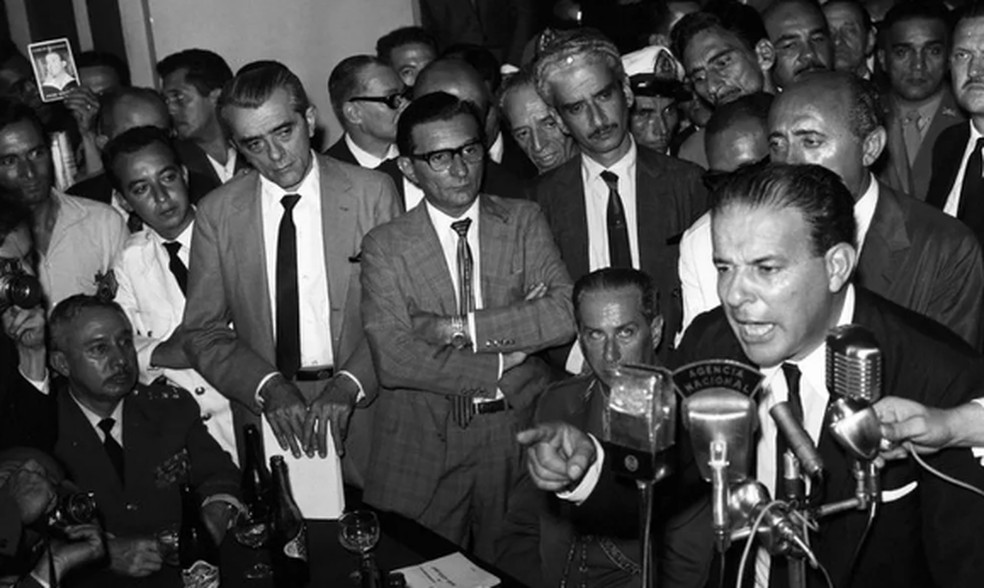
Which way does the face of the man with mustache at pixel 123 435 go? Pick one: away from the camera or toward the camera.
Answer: toward the camera

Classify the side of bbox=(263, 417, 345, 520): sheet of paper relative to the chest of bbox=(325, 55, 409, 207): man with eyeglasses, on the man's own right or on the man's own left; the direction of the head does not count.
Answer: on the man's own right

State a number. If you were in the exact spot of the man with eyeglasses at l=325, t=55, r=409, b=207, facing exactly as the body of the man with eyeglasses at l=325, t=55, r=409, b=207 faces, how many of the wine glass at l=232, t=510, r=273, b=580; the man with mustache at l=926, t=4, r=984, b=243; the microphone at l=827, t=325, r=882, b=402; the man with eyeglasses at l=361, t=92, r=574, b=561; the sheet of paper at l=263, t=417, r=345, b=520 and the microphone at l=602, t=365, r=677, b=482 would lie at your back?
0

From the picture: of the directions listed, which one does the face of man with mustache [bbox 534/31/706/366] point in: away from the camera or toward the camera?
toward the camera

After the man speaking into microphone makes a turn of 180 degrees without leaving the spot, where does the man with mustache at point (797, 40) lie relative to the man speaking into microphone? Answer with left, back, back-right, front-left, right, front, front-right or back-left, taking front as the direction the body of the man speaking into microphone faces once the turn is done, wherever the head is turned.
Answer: front-left

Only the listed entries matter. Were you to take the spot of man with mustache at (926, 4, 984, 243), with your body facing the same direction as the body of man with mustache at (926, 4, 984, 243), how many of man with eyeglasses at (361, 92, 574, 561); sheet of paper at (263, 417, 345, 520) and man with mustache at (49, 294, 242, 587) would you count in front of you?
3

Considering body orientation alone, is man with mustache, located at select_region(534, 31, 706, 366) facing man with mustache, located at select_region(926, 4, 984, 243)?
no

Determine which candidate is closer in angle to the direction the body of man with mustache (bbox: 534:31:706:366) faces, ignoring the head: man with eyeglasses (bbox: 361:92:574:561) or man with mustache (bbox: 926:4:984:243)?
the man with eyeglasses

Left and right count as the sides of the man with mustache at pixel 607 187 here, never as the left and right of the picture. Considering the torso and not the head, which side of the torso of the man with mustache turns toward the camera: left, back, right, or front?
front

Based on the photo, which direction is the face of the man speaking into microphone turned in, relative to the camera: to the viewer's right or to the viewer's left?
to the viewer's left

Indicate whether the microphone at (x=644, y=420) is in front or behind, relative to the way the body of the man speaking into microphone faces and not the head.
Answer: in front

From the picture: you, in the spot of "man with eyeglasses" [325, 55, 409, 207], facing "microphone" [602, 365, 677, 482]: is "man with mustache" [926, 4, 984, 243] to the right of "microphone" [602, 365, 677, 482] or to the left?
left

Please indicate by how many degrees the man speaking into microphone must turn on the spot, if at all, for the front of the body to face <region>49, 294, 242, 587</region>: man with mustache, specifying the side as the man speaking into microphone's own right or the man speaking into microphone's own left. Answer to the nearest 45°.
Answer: approximately 45° to the man speaking into microphone's own right

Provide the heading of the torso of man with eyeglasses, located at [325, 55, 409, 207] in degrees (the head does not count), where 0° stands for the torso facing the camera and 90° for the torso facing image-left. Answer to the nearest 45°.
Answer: approximately 315°

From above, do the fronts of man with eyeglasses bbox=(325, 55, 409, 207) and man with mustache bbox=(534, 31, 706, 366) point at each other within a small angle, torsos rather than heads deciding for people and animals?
no
